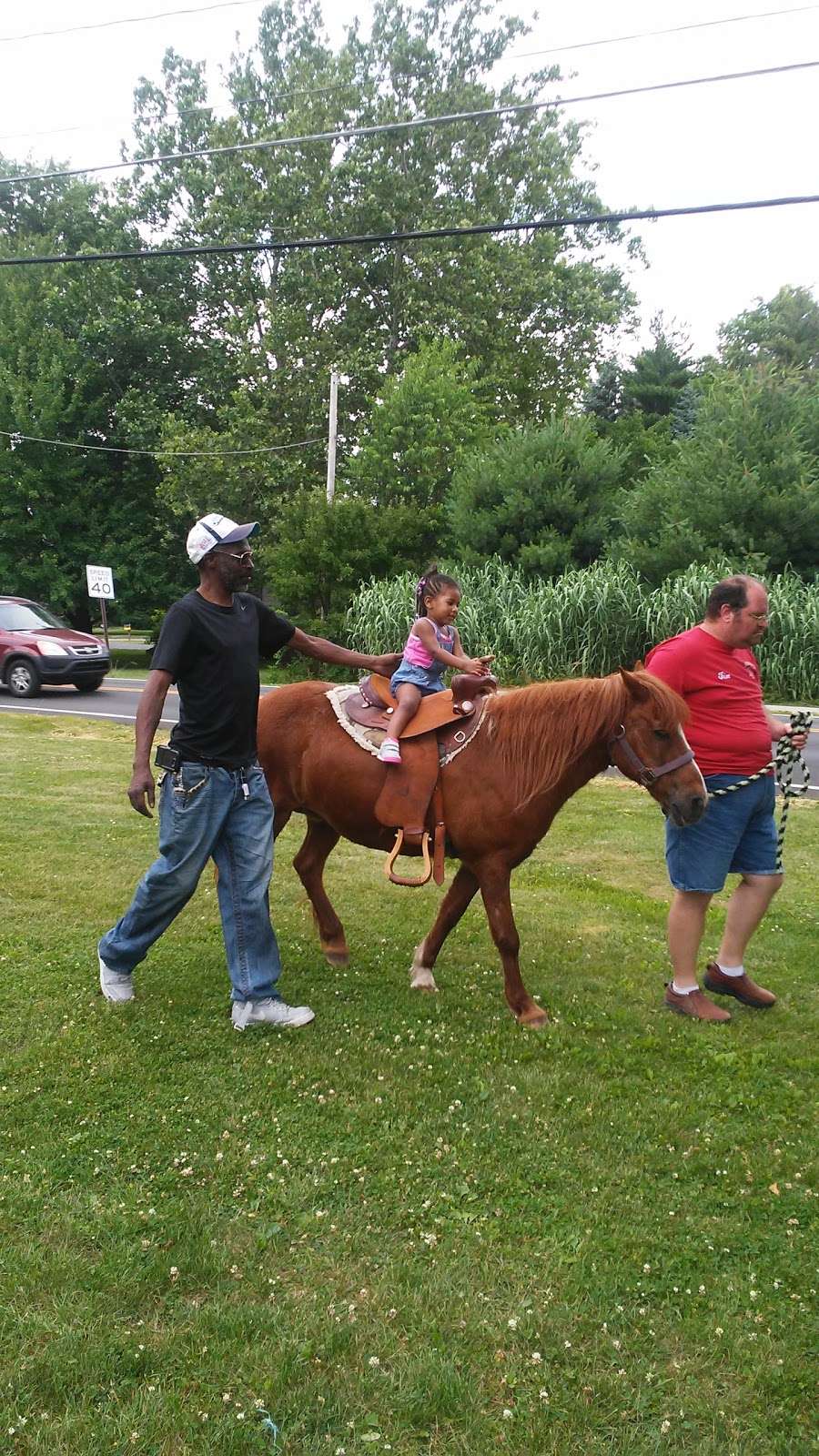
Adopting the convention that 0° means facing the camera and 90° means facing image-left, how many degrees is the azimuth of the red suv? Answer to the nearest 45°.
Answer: approximately 315°

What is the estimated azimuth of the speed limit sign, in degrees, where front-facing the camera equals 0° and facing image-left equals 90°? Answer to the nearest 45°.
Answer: approximately 0°

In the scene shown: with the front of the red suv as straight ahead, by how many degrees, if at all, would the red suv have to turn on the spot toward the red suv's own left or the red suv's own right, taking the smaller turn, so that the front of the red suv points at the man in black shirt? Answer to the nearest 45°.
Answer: approximately 45° to the red suv's own right

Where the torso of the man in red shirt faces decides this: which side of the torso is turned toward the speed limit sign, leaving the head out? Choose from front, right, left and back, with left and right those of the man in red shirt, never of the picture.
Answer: back

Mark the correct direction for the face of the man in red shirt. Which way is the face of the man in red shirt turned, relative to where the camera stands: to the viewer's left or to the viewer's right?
to the viewer's right

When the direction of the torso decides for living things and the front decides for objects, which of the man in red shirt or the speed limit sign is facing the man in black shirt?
the speed limit sign
